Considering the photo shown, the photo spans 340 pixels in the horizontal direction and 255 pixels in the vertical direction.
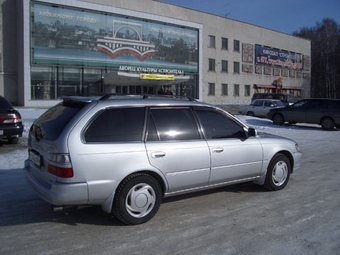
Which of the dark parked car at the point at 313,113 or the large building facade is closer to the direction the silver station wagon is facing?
the dark parked car

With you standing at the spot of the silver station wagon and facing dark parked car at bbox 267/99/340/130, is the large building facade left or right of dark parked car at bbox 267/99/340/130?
left

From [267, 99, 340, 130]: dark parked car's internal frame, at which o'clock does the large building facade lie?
The large building facade is roughly at 1 o'clock from the dark parked car.

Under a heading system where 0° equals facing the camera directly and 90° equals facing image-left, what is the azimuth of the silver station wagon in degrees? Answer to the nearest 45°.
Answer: approximately 225°

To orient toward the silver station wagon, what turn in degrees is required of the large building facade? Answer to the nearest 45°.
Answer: approximately 45° to its right

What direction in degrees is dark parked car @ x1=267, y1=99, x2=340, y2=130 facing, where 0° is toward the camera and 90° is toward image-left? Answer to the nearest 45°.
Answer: approximately 90°

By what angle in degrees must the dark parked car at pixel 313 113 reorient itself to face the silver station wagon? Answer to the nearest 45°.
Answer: approximately 90° to its left

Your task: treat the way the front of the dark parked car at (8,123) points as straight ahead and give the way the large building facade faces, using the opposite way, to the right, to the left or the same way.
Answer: the opposite way

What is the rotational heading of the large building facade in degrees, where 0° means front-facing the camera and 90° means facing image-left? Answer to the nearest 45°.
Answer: approximately 315°

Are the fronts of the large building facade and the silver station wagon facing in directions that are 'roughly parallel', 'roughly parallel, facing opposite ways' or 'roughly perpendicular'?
roughly perpendicular

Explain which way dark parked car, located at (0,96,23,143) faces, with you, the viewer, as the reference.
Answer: facing away from the viewer and to the left of the viewer
